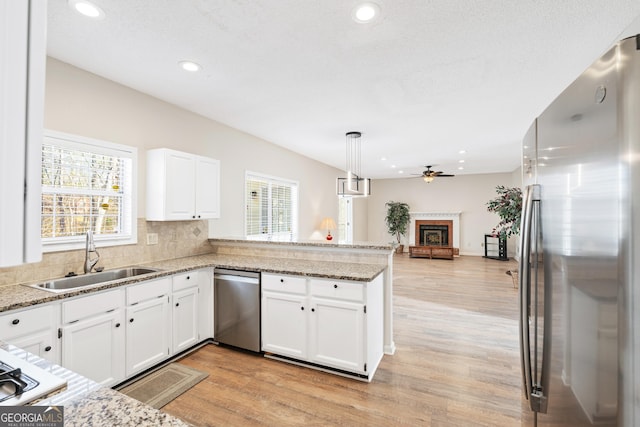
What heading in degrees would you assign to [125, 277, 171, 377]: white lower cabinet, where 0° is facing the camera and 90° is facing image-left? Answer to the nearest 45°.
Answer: approximately 315°

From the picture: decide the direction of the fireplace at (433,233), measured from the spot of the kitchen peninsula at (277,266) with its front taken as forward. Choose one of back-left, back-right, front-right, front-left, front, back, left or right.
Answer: back

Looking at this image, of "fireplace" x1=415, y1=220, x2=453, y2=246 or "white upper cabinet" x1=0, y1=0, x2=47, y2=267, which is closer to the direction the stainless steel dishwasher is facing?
the white upper cabinet

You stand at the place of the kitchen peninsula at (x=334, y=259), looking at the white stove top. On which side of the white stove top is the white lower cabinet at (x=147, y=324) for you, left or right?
right

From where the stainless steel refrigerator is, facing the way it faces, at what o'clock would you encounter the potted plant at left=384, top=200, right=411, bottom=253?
The potted plant is roughly at 2 o'clock from the stainless steel refrigerator.

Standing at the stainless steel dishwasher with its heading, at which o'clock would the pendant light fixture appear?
The pendant light fixture is roughly at 6 o'clock from the stainless steel dishwasher.

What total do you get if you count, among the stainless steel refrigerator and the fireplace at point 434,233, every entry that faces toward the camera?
1
